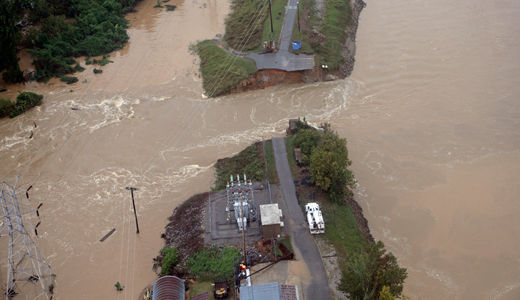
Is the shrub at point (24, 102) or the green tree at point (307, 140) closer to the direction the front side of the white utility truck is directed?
the green tree

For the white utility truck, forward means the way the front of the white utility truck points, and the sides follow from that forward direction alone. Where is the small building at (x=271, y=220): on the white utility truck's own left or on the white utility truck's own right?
on the white utility truck's own left

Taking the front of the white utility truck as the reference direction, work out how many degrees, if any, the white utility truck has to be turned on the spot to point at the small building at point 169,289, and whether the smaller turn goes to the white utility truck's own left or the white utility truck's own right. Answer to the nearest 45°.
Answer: approximately 135° to the white utility truck's own left

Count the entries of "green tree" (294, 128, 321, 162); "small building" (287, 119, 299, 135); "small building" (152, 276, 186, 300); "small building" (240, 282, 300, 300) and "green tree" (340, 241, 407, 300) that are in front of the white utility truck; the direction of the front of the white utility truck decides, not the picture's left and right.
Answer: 2

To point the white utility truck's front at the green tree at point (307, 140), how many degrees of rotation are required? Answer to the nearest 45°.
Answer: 0° — it already faces it

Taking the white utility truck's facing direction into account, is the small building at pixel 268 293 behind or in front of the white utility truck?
behind

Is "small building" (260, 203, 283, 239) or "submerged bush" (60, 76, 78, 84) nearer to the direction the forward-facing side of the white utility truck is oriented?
the submerged bush

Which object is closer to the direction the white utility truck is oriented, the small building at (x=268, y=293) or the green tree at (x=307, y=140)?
the green tree

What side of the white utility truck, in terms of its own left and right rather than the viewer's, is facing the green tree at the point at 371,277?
back

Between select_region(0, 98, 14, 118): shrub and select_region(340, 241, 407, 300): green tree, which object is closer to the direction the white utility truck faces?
the shrub

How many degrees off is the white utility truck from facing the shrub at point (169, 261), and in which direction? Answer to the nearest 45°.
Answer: approximately 135° to its left

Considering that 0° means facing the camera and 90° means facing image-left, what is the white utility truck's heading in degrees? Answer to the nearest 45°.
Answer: approximately 180°

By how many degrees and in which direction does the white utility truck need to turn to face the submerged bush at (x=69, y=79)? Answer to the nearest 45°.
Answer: approximately 45° to its left

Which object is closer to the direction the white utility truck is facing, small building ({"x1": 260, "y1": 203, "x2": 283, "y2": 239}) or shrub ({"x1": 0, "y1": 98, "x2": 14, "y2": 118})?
the shrub

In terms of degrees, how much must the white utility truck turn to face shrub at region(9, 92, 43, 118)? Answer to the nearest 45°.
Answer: approximately 45° to its left
